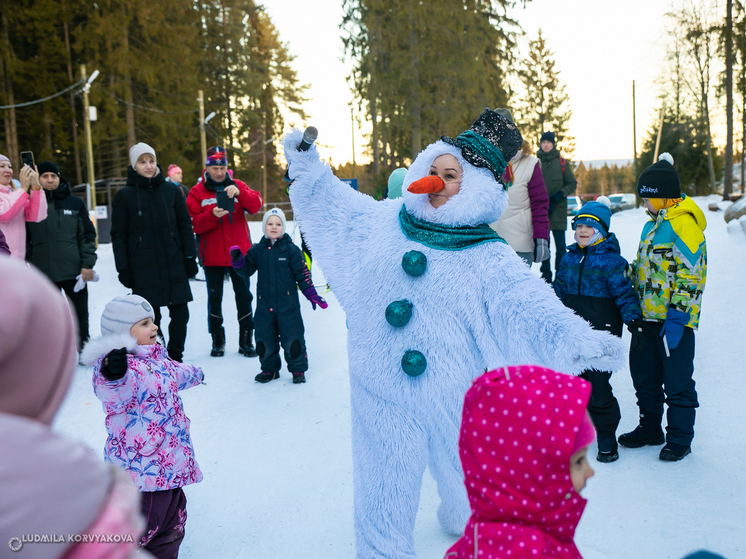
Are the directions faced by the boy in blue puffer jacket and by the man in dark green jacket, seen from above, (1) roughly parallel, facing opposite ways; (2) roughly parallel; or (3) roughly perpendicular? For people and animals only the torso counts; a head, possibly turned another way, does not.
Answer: roughly parallel

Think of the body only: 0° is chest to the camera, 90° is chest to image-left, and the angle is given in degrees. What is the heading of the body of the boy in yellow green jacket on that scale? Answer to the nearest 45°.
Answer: approximately 45°

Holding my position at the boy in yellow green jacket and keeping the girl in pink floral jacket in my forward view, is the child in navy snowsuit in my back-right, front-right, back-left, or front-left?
front-right

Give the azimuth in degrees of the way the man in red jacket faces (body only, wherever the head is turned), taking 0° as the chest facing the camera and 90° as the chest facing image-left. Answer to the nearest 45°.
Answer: approximately 0°

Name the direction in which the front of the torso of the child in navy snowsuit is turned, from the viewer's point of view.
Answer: toward the camera

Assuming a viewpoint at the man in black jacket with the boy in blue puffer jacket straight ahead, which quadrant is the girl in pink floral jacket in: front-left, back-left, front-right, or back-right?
front-right

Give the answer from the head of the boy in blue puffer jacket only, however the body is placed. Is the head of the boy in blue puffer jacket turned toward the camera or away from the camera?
toward the camera

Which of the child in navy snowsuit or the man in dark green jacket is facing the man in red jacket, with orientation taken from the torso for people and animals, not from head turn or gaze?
the man in dark green jacket

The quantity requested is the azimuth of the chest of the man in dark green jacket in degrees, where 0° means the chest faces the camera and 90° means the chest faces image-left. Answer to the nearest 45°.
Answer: approximately 45°

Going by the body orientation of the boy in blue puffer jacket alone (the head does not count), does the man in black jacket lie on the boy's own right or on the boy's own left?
on the boy's own right

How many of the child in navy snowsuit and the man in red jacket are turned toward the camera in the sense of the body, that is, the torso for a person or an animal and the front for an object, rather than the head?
2
